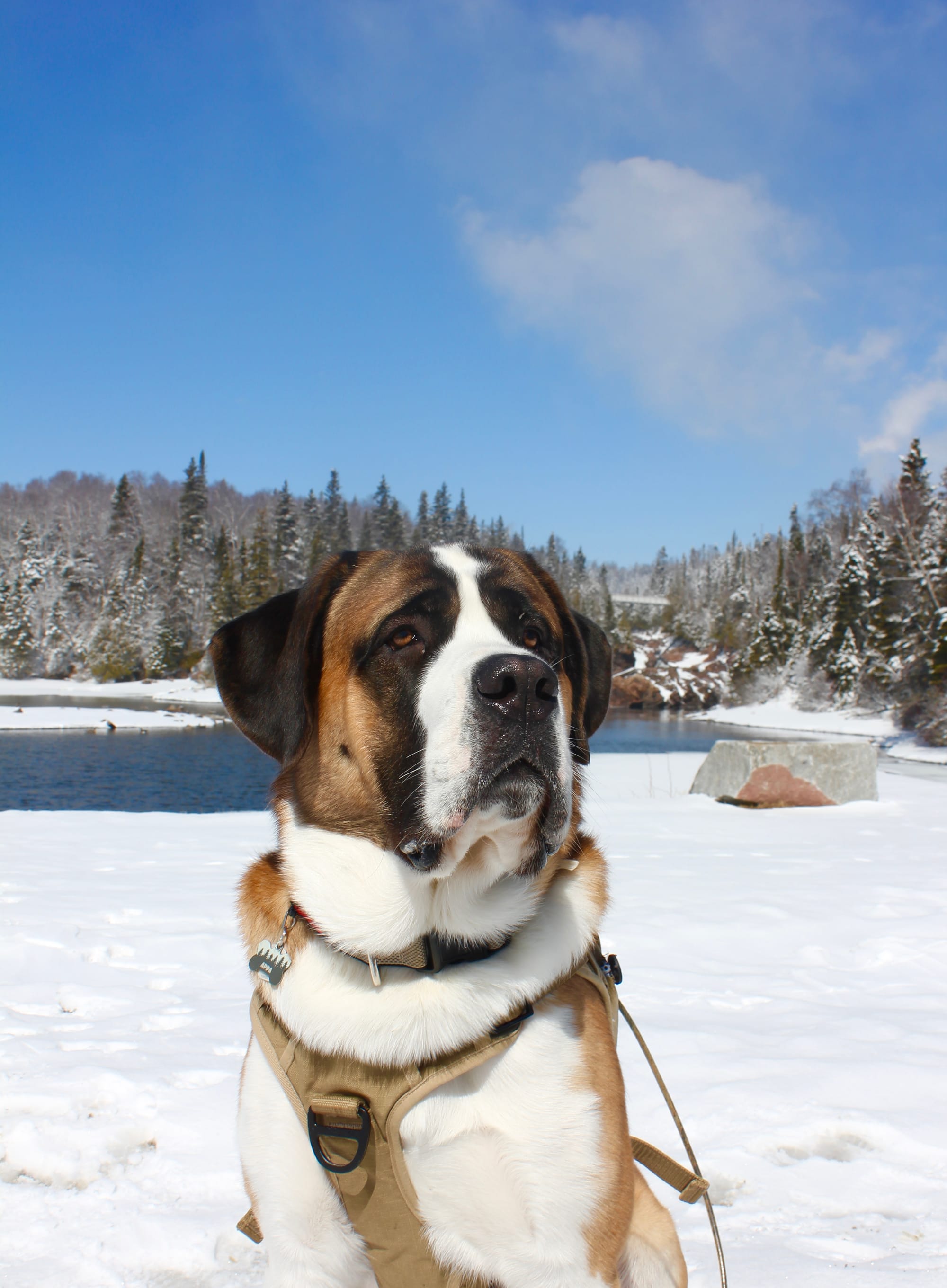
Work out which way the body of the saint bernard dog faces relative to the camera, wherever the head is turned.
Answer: toward the camera

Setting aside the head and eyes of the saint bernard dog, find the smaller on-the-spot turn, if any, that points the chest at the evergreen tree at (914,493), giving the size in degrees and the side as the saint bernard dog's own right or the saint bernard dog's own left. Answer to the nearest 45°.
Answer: approximately 135° to the saint bernard dog's own left

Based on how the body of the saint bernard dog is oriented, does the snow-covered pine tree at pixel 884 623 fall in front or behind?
behind
